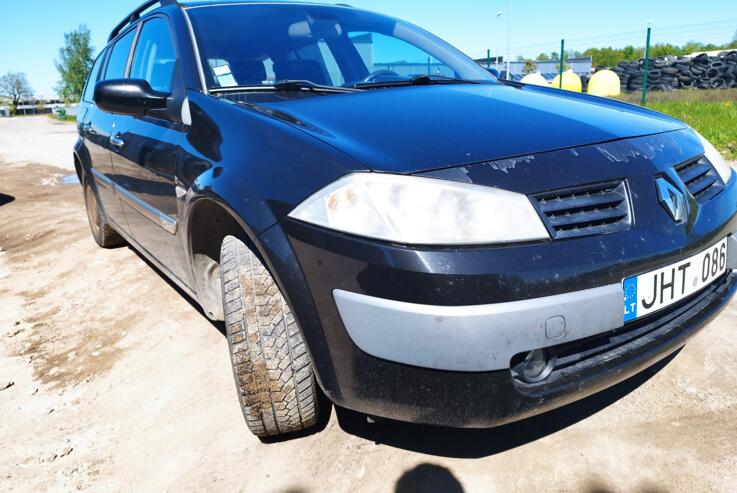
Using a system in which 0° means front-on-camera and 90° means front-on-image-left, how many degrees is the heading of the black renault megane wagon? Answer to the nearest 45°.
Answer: approximately 315°

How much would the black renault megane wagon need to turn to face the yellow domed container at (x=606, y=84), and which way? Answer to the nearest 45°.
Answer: approximately 135° to its left
